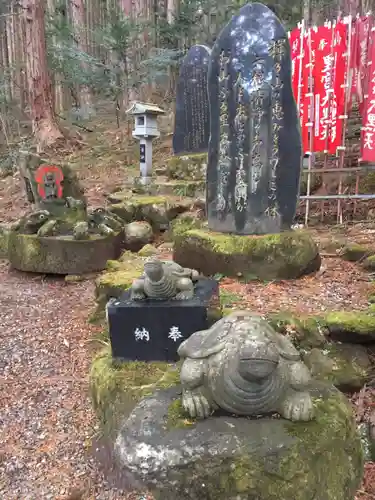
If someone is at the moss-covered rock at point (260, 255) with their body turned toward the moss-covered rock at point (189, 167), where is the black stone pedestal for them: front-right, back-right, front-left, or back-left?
back-left

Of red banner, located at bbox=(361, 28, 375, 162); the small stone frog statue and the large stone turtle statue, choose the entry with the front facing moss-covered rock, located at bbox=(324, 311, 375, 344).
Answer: the red banner

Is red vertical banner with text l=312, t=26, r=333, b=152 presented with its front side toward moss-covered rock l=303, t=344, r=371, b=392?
yes

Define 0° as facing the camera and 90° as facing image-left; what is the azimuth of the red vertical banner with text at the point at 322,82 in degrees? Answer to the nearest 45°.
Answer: approximately 0°

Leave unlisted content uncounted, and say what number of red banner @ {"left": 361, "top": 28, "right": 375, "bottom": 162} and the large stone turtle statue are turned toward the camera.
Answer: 2

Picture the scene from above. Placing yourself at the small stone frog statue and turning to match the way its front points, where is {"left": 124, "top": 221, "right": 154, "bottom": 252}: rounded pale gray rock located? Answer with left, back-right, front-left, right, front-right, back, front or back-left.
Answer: back-right

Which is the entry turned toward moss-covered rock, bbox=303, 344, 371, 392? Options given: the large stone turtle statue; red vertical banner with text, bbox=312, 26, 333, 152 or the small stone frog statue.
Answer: the red vertical banner with text
